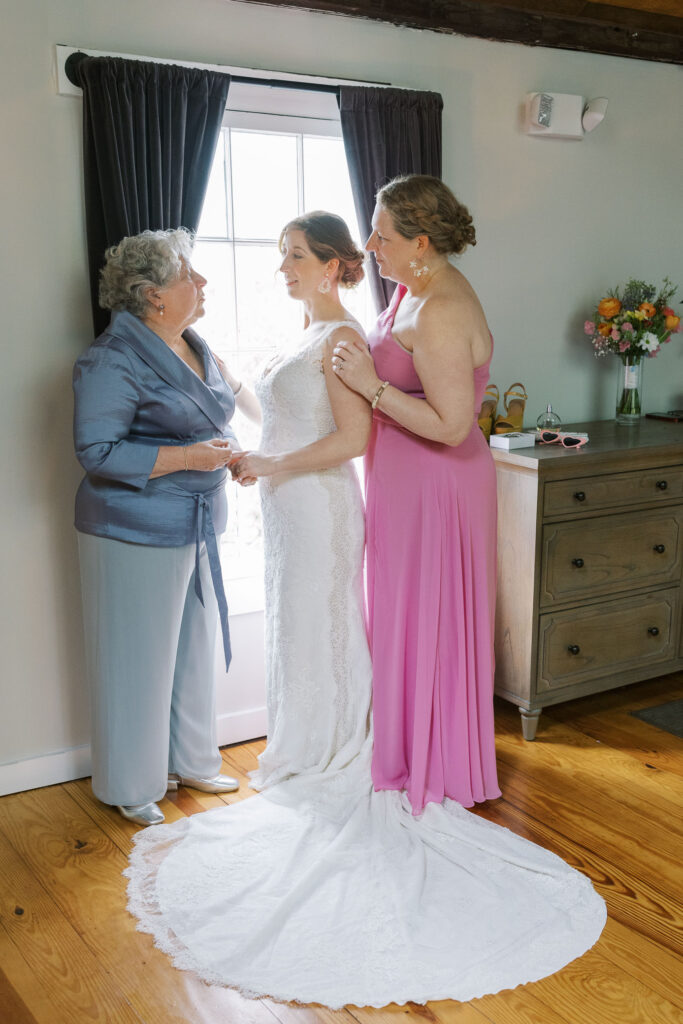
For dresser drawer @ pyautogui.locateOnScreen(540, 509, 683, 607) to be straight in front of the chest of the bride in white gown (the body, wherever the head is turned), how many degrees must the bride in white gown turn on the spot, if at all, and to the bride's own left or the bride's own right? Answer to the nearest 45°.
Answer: approximately 135° to the bride's own right

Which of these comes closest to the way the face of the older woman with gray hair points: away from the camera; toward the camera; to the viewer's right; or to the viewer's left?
to the viewer's right

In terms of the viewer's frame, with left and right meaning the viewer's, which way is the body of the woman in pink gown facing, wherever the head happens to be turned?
facing to the left of the viewer

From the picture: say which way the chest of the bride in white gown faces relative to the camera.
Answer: to the viewer's left

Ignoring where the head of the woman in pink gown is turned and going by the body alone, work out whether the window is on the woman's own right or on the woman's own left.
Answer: on the woman's own right

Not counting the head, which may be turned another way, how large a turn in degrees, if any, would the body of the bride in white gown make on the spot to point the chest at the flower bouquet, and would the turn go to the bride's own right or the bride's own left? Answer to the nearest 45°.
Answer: approximately 135° to the bride's own right

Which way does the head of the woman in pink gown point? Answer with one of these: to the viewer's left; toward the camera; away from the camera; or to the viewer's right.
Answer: to the viewer's left

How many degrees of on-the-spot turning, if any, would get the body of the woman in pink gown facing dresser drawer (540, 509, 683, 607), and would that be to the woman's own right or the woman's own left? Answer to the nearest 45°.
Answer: approximately 135° to the woman's own right

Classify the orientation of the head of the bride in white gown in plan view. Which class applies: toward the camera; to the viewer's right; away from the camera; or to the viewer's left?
to the viewer's left
